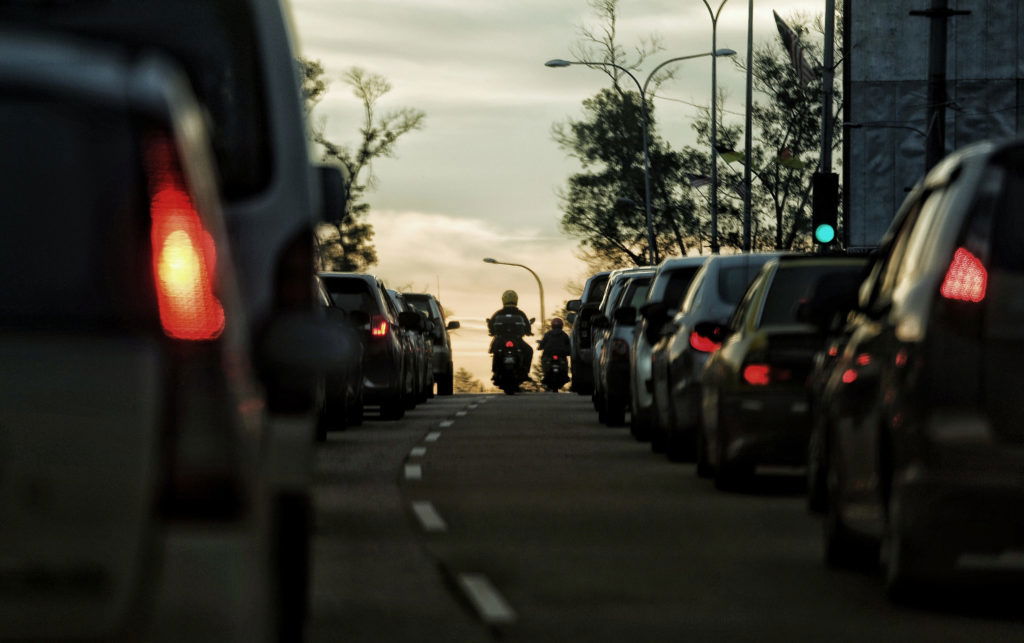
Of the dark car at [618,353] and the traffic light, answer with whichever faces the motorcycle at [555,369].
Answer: the dark car

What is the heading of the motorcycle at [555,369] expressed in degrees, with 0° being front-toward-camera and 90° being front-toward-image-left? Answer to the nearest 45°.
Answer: approximately 180°

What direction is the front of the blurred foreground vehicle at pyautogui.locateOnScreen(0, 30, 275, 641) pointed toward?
away from the camera

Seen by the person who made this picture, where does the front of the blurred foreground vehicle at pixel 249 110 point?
facing away from the viewer

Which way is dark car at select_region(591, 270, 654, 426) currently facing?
away from the camera

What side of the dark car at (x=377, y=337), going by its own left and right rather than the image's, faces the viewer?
back

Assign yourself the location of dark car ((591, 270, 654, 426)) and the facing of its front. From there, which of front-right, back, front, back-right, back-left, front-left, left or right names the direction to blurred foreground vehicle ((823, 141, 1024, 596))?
back

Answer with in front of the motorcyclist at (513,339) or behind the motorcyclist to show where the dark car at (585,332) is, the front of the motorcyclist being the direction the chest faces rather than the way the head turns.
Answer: behind

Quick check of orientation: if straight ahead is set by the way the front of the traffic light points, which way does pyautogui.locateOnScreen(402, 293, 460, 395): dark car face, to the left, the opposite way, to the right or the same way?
the opposite way

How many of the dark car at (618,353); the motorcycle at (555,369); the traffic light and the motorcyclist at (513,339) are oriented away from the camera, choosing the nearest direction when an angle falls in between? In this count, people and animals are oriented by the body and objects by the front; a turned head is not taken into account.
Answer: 3

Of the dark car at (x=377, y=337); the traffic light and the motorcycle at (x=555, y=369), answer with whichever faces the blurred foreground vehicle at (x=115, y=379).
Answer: the traffic light

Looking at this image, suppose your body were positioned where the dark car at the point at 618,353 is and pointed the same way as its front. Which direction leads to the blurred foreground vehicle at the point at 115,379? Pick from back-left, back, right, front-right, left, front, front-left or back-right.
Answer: back

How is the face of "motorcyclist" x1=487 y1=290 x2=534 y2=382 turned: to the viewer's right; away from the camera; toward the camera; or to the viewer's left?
away from the camera
